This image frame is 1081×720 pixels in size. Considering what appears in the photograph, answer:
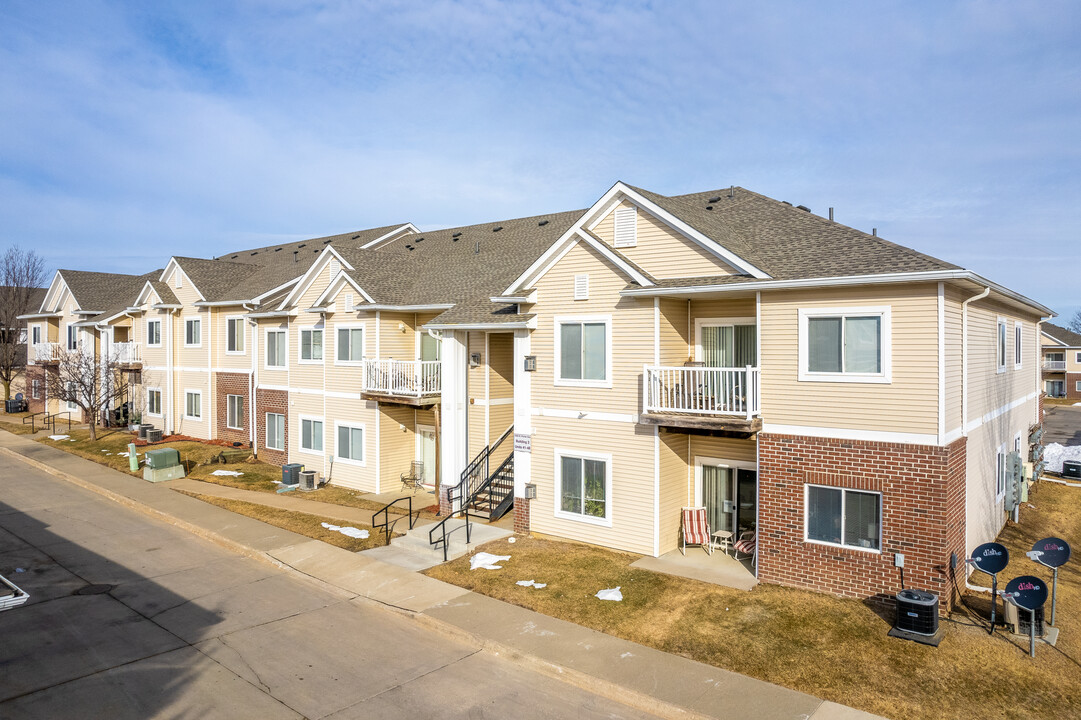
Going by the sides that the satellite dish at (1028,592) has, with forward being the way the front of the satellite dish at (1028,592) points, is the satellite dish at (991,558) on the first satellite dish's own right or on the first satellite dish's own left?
on the first satellite dish's own right

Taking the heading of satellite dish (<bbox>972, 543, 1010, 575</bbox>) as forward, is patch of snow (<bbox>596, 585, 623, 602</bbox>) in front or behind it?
in front

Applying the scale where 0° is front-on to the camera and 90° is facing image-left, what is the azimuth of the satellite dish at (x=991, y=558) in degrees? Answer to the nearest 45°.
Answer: approximately 45°

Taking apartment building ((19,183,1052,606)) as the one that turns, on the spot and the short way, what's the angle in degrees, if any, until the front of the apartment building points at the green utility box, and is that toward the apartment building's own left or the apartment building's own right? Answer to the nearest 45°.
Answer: approximately 90° to the apartment building's own right

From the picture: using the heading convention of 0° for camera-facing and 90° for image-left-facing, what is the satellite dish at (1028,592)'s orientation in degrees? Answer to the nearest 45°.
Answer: approximately 45°

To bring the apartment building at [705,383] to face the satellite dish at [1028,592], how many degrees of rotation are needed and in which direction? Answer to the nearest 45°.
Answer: approximately 90° to its left

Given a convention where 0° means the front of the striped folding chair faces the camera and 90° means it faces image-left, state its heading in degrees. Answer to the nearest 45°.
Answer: approximately 0°

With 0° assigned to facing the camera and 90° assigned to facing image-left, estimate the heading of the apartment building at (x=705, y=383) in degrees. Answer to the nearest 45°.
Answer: approximately 45°

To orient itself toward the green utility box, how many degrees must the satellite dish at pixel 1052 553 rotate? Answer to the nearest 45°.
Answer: approximately 45° to its right
